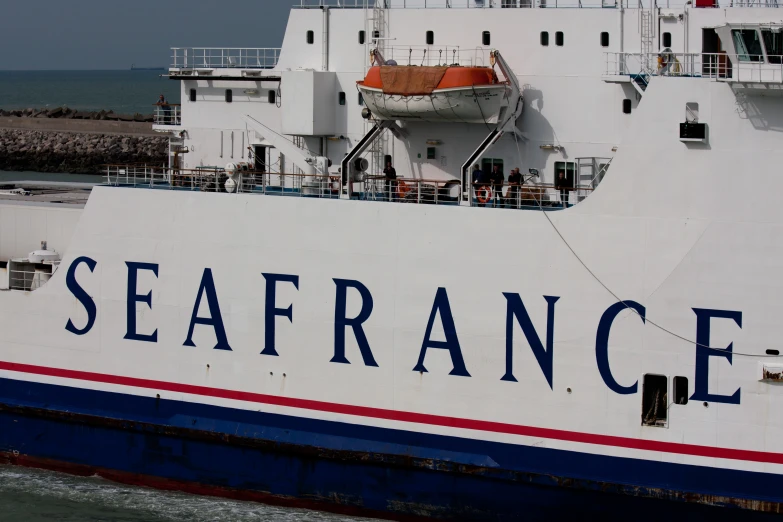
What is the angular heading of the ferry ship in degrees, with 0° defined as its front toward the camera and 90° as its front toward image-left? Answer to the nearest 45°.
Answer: approximately 315°

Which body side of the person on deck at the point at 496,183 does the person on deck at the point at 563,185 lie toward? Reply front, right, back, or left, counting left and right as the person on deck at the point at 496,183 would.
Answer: left
